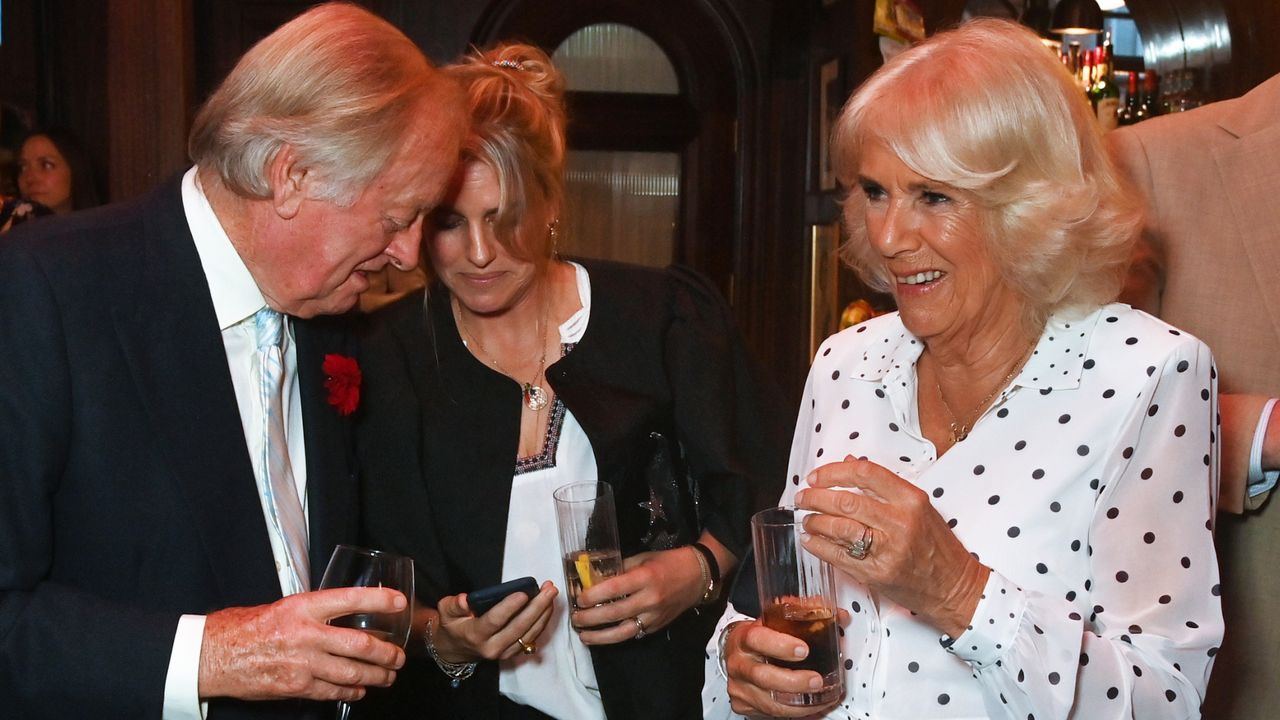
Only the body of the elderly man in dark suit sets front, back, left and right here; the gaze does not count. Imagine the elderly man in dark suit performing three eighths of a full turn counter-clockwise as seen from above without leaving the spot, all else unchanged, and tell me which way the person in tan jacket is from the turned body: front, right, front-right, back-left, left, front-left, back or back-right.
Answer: right

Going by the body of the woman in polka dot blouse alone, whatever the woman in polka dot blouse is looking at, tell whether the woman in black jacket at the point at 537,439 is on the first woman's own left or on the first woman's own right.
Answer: on the first woman's own right

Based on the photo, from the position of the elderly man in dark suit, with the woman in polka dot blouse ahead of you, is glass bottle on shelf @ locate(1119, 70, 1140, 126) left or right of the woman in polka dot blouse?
left

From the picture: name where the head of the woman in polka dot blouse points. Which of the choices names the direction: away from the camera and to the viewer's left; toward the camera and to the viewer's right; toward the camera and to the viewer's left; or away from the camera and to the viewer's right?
toward the camera and to the viewer's left

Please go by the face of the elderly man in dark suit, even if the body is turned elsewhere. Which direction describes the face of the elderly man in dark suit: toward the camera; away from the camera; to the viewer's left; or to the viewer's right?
to the viewer's right

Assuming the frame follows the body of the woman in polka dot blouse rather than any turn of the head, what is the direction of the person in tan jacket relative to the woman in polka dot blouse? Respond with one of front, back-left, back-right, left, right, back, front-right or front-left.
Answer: back

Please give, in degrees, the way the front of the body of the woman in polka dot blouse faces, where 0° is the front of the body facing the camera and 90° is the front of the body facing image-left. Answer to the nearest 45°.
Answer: approximately 45°

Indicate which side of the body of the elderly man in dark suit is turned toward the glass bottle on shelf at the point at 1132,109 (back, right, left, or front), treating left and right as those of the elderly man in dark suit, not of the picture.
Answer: left

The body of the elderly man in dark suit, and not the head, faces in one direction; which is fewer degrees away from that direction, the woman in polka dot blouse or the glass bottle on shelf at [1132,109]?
the woman in polka dot blouse

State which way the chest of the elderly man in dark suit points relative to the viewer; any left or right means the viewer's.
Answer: facing the viewer and to the right of the viewer

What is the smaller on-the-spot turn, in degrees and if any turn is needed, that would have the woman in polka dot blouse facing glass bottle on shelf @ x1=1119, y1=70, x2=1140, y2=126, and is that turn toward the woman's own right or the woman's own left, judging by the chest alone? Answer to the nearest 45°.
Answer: approximately 135° to the woman's own right

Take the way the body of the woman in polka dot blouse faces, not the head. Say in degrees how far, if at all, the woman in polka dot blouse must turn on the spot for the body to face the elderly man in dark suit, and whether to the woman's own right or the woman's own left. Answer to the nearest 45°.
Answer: approximately 45° to the woman's own right

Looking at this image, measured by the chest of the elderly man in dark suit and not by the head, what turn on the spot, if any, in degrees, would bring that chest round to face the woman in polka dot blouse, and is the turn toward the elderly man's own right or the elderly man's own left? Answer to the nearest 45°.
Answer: approximately 45° to the elderly man's own left
